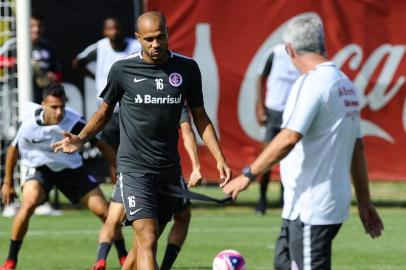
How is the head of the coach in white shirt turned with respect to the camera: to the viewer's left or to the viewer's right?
to the viewer's left

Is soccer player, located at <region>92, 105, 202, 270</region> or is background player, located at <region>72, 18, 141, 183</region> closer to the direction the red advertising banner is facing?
the soccer player
